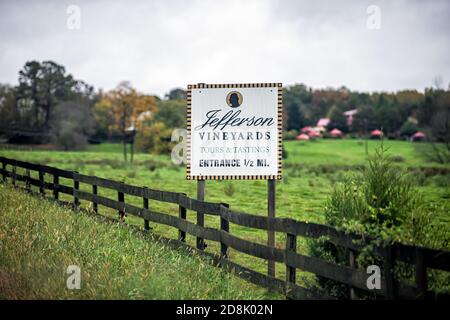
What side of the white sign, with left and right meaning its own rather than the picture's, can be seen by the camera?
front

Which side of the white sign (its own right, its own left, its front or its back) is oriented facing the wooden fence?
front

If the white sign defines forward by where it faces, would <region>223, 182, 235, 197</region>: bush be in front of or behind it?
behind

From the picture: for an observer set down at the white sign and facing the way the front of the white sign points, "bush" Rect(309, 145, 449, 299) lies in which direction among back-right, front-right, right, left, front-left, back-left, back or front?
front-left
